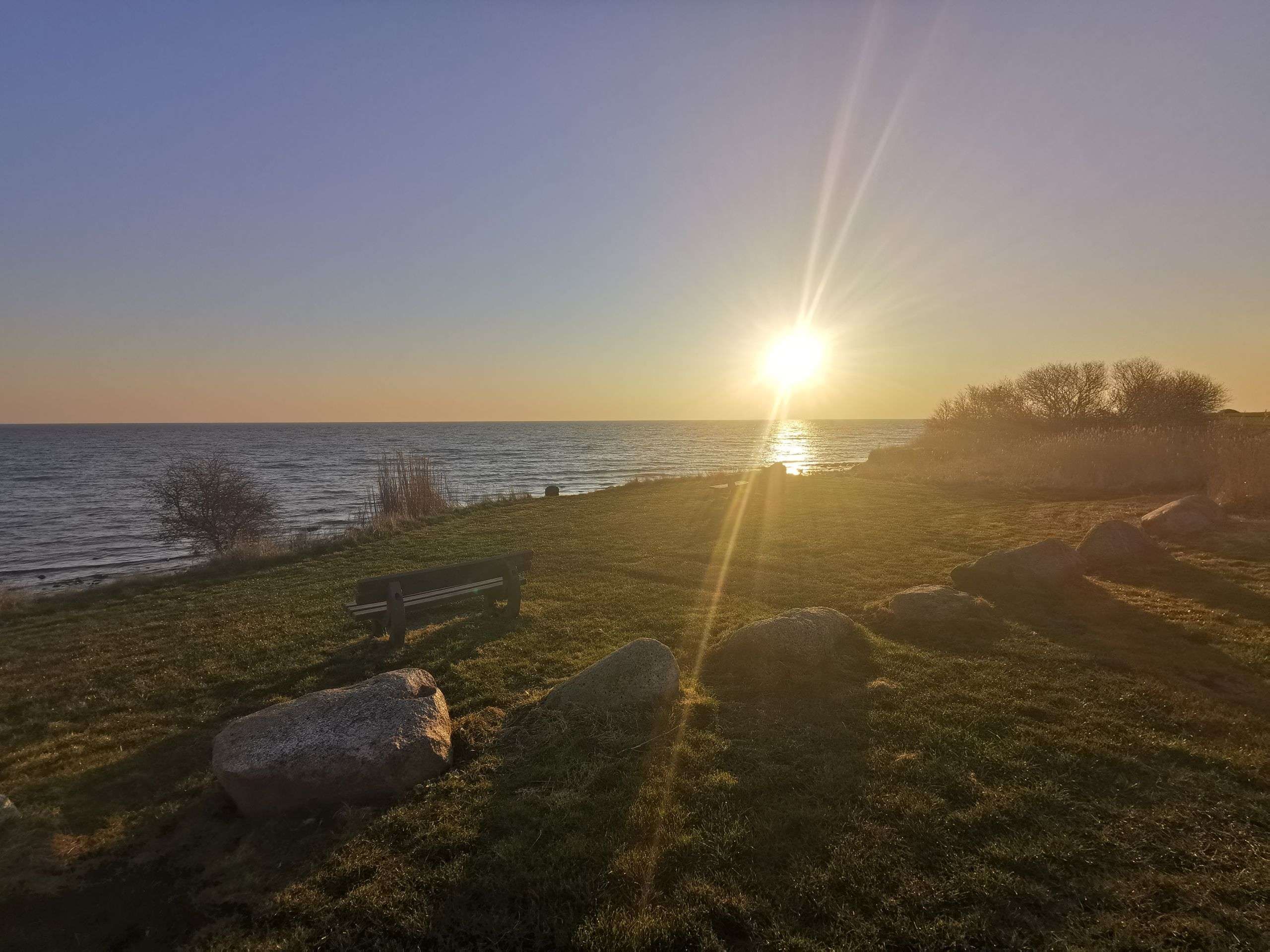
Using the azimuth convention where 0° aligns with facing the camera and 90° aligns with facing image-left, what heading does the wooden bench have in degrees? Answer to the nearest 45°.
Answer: approximately 135°

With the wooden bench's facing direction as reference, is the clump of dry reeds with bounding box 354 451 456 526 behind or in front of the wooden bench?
in front

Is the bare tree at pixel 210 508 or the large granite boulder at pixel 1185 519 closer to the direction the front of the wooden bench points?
the bare tree

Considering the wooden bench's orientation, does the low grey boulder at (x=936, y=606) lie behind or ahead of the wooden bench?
behind

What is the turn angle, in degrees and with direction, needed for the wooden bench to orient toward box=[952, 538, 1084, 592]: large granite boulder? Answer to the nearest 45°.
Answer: approximately 135° to its right

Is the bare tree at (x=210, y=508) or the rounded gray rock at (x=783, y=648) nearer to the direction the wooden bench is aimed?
the bare tree

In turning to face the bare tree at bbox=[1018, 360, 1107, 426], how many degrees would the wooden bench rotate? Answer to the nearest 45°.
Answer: approximately 90° to its right

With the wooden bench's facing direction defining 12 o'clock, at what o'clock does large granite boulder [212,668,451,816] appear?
The large granite boulder is roughly at 8 o'clock from the wooden bench.

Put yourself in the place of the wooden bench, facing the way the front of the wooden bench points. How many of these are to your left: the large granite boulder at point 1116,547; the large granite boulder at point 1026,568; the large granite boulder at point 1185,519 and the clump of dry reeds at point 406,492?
0

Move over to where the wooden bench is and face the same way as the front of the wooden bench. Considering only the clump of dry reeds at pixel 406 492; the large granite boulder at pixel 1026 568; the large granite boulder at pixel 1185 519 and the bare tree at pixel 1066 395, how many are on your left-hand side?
0

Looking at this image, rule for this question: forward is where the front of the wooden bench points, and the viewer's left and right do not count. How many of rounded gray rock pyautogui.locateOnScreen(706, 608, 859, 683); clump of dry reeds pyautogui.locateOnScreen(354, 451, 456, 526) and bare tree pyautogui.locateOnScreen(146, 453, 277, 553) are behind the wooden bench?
1

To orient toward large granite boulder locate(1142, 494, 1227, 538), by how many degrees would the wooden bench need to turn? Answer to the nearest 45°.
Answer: approximately 135° to its right

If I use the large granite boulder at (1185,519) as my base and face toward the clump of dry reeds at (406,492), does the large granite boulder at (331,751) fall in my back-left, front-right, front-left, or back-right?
front-left
